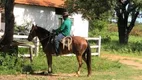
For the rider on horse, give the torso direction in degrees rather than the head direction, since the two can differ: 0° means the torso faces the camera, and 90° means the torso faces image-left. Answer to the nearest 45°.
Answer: approximately 90°

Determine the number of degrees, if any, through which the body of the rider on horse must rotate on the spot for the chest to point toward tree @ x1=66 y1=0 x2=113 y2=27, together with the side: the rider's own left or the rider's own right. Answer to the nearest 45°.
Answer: approximately 90° to the rider's own right

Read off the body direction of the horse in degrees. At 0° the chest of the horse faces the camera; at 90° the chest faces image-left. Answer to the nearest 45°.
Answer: approximately 90°

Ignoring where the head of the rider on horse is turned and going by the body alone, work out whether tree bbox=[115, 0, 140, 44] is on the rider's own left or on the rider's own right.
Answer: on the rider's own right

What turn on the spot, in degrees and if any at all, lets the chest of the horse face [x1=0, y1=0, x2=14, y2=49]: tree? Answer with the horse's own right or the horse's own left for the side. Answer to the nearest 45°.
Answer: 0° — it already faces it

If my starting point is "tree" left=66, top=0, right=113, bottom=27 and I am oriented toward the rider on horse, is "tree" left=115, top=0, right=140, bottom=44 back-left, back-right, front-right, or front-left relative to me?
back-left

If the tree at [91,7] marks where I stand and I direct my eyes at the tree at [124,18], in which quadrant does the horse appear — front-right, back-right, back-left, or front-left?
back-right

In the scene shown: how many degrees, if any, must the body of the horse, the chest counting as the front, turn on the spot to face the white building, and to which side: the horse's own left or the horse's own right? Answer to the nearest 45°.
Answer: approximately 90° to the horse's own right

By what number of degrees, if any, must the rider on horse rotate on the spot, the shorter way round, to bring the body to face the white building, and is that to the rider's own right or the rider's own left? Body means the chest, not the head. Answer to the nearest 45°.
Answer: approximately 90° to the rider's own right
